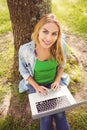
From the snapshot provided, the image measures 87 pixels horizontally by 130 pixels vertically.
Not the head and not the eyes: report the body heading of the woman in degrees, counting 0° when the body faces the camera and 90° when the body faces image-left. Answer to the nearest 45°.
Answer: approximately 0°
